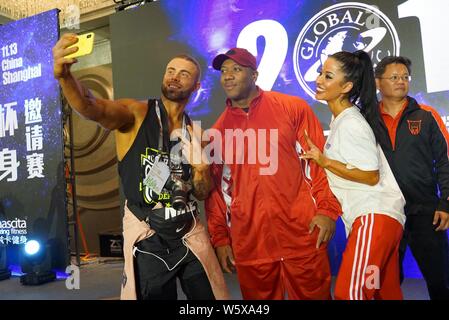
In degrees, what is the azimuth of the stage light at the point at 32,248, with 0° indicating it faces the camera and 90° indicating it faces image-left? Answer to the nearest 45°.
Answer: approximately 0°

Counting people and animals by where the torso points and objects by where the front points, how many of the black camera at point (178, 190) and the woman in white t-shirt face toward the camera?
1

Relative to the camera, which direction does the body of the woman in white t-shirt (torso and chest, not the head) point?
to the viewer's left

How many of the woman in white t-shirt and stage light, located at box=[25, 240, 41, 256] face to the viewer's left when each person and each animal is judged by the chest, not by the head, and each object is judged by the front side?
1

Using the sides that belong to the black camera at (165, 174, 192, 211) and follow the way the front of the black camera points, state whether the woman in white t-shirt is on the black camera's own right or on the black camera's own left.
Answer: on the black camera's own left

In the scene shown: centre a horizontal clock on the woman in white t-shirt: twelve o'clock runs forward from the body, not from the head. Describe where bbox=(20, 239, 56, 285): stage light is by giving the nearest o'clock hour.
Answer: The stage light is roughly at 1 o'clock from the woman in white t-shirt.
